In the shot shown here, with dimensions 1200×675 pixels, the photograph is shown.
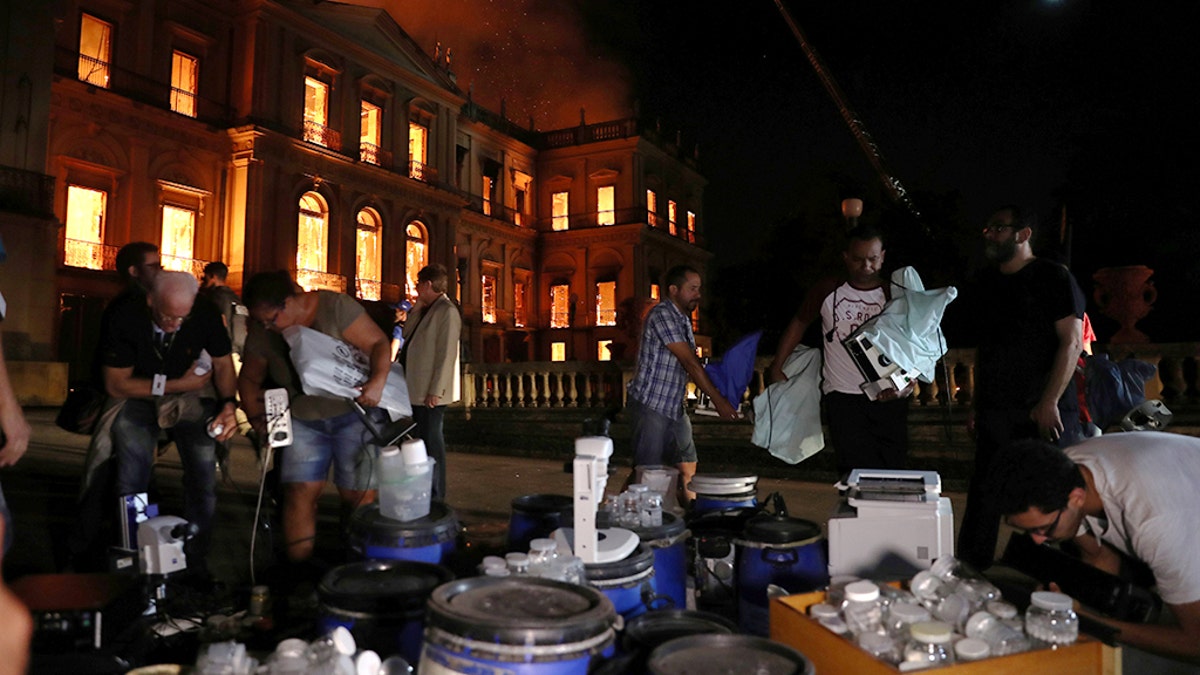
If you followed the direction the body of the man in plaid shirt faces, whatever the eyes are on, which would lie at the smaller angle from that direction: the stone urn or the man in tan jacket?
the stone urn

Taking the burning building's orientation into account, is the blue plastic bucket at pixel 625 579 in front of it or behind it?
in front

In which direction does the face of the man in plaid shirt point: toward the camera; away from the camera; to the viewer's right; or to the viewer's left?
to the viewer's right

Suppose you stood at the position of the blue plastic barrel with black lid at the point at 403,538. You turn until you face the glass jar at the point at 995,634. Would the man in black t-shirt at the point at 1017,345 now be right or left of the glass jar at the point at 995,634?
left

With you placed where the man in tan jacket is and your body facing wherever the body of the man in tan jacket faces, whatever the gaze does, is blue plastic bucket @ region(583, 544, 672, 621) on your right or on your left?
on your left

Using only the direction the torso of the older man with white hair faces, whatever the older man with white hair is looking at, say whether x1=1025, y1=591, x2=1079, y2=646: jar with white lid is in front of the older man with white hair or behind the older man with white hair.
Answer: in front

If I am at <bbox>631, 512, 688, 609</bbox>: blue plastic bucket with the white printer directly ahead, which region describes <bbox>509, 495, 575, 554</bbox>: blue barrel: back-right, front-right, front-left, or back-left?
back-left

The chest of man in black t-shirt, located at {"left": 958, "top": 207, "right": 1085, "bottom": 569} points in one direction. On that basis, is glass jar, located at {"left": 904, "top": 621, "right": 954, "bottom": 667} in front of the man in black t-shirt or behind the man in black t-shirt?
in front

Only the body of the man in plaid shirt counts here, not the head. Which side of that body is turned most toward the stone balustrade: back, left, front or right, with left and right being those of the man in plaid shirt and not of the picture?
left
